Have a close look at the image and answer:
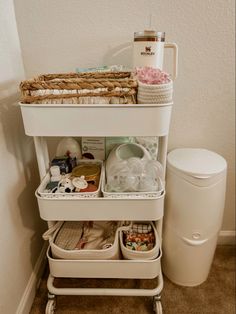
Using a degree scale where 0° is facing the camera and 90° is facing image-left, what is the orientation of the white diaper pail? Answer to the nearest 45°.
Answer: approximately 0°
